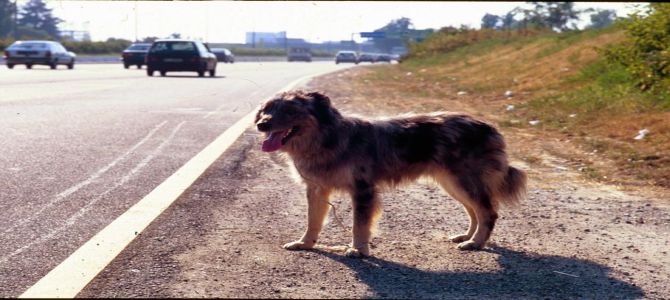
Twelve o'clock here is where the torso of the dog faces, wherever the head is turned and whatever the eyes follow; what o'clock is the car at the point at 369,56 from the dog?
The car is roughly at 3 o'clock from the dog.

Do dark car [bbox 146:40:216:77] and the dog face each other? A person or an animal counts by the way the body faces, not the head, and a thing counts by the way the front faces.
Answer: no

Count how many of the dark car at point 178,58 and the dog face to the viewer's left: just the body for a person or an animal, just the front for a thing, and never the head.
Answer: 1

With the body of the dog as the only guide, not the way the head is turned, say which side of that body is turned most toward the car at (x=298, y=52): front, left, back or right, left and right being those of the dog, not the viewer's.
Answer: right

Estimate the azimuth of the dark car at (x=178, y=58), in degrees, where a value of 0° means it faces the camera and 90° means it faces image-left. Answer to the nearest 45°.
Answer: approximately 180°

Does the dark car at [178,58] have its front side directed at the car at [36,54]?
no

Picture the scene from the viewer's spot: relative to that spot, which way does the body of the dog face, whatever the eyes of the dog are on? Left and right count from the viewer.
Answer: facing to the left of the viewer

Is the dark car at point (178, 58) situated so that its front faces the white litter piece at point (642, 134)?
no

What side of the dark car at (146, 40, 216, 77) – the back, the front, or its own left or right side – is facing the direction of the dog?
back

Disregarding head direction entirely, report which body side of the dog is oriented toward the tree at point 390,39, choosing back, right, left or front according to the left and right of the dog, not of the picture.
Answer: right

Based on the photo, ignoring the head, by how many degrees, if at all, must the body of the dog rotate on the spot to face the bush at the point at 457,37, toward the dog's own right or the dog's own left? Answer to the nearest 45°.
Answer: approximately 90° to the dog's own right

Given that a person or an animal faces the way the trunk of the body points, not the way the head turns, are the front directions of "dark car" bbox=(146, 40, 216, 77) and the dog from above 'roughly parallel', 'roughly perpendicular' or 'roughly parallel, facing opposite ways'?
roughly perpendicular

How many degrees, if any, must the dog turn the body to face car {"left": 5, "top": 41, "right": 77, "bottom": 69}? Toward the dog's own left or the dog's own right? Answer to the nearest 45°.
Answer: approximately 45° to the dog's own right
